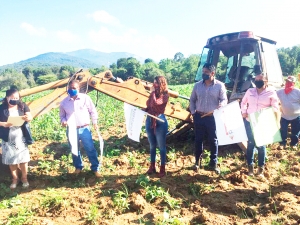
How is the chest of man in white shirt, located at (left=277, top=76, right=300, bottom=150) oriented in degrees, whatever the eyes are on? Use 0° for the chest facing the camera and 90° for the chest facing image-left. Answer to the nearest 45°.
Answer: approximately 0°

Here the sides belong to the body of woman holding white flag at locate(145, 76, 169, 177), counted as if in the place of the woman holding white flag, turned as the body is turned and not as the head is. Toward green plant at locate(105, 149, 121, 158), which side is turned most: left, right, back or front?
right

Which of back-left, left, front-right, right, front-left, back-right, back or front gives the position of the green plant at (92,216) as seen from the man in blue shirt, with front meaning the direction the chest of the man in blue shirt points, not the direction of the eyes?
front-right

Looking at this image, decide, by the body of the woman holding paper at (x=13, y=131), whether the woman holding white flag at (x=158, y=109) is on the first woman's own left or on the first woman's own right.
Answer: on the first woman's own left

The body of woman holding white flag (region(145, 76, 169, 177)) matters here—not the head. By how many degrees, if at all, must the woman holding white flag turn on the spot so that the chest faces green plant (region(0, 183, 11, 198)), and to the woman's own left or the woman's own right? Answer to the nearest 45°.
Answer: approximately 45° to the woman's own right

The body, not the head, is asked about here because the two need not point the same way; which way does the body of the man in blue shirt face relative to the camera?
toward the camera

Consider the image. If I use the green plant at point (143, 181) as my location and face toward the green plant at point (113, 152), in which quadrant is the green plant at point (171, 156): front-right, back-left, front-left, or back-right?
front-right

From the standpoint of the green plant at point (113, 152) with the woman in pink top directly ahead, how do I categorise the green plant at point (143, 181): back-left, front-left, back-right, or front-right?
front-right

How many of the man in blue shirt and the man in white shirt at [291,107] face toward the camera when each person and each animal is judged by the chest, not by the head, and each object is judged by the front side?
2

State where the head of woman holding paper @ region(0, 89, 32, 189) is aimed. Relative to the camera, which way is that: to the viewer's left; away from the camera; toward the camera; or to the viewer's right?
toward the camera

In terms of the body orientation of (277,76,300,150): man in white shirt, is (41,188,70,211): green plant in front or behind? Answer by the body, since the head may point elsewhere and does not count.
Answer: in front

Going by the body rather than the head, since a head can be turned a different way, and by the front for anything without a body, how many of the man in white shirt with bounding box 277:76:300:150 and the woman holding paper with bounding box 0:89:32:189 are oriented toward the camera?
2

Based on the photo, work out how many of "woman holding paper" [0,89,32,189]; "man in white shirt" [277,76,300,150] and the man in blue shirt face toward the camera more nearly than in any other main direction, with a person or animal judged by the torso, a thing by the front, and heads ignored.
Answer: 3

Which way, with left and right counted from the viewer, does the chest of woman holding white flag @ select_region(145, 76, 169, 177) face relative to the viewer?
facing the viewer and to the left of the viewer

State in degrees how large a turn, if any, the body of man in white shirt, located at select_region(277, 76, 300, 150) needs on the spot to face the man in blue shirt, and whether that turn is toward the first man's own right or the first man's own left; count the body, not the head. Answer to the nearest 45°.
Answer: approximately 45° to the first man's own right
